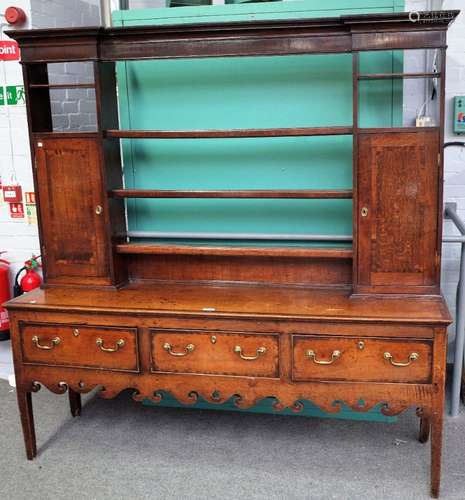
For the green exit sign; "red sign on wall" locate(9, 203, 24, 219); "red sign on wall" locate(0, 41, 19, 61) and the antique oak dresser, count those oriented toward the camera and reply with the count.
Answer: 4

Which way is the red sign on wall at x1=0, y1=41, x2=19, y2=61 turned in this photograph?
toward the camera

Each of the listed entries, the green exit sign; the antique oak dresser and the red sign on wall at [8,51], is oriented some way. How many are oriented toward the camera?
3

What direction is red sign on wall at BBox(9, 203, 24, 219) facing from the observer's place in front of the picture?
facing the viewer

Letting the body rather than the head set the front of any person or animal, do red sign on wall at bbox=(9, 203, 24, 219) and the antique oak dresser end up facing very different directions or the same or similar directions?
same or similar directions

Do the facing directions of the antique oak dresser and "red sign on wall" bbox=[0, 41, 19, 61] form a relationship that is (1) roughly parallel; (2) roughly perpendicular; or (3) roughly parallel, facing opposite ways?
roughly parallel

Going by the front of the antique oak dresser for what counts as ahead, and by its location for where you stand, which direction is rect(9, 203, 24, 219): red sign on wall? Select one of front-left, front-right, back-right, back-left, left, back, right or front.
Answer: back-right

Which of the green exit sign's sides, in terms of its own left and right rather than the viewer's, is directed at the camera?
front

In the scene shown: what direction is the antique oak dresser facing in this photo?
toward the camera

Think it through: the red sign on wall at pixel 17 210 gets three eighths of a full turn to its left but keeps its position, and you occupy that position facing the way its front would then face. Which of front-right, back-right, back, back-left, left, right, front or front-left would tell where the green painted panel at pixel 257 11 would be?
right
